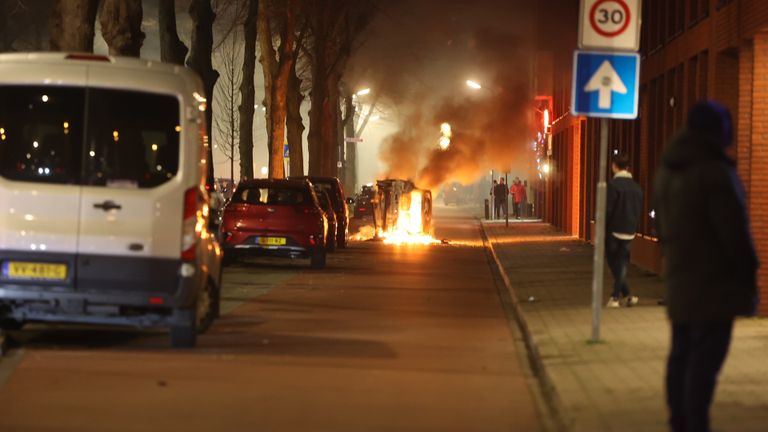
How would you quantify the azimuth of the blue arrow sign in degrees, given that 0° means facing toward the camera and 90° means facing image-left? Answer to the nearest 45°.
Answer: approximately 0°

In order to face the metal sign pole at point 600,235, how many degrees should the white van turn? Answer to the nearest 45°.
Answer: approximately 90° to its right

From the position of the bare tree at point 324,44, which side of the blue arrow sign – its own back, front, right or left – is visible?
back

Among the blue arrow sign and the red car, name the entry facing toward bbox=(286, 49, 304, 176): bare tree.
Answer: the red car

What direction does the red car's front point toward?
away from the camera

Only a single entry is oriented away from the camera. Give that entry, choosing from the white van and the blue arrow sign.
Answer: the white van

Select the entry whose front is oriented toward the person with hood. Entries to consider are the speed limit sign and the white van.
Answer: the speed limit sign

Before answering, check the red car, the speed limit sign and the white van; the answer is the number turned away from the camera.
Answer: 2

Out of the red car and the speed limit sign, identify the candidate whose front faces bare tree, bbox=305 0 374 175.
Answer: the red car

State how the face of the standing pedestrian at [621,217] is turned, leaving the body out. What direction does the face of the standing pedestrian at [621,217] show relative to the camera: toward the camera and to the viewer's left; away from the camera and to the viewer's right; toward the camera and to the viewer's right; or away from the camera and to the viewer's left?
away from the camera and to the viewer's left

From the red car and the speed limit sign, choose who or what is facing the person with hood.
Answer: the speed limit sign

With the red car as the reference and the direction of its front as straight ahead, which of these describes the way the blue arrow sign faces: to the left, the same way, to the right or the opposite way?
the opposite way

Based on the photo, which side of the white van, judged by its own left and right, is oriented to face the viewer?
back

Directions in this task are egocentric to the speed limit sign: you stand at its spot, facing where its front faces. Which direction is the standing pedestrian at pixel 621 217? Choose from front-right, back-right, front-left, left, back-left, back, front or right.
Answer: back

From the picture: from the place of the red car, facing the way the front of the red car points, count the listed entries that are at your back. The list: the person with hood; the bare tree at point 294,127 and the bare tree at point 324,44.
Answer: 1

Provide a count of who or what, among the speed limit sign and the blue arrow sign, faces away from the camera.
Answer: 0

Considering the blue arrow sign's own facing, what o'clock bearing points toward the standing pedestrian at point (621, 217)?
The standing pedestrian is roughly at 6 o'clock from the blue arrow sign.
